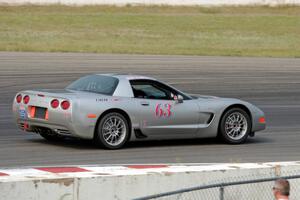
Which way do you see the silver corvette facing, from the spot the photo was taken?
facing away from the viewer and to the right of the viewer

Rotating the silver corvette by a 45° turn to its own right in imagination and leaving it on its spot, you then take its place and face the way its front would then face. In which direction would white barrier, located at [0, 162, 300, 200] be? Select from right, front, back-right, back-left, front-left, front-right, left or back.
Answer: right
